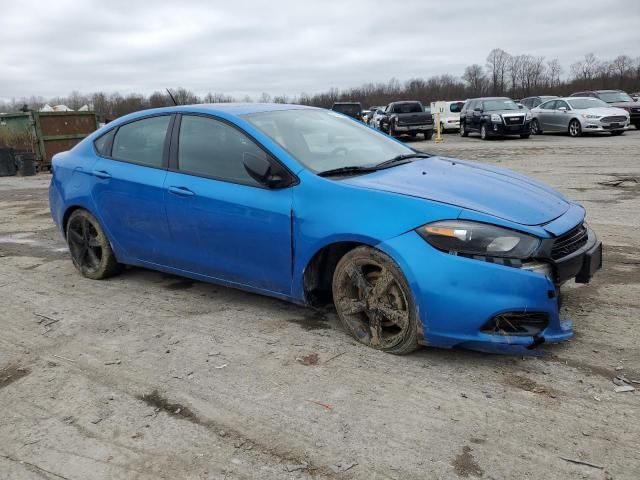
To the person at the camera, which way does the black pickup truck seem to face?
facing away from the viewer and to the left of the viewer

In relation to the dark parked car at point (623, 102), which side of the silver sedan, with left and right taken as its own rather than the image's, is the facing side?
left

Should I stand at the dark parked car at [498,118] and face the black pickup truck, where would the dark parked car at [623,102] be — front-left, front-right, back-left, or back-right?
back-right

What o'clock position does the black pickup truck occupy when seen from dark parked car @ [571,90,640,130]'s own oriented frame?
The black pickup truck is roughly at 4 o'clock from the dark parked car.

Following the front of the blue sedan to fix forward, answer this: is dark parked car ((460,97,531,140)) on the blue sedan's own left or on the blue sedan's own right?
on the blue sedan's own left

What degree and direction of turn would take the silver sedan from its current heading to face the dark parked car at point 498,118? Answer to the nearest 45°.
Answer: approximately 135° to its right

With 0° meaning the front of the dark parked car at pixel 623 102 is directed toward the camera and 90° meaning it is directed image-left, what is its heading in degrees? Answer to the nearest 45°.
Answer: approximately 315°

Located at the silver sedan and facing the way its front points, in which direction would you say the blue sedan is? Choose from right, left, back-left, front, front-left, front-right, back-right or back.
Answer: front-right

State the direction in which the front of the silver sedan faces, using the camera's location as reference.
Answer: facing the viewer and to the right of the viewer

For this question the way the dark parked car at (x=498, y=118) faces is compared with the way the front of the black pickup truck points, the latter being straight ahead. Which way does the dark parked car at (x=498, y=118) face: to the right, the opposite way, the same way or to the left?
the opposite way

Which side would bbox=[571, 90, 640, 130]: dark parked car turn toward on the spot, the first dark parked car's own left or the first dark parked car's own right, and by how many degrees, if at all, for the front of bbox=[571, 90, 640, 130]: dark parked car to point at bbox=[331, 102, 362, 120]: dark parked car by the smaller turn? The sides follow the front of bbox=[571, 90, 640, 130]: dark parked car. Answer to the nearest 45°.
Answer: approximately 135° to the first dark parked car's own right

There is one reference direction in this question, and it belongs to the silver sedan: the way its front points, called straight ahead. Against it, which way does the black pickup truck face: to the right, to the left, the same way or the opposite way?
the opposite way

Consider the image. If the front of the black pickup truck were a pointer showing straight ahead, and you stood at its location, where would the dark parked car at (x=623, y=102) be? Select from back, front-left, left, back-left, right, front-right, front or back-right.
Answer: back-right
